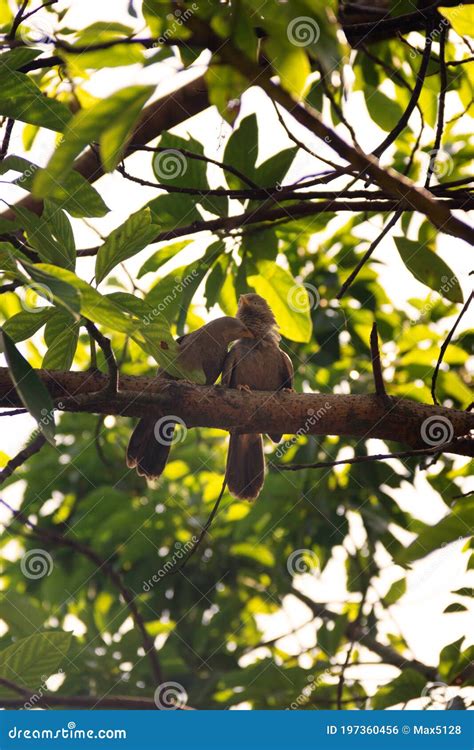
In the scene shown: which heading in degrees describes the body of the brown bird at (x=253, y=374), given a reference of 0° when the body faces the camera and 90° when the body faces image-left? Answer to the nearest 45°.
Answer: approximately 0°
